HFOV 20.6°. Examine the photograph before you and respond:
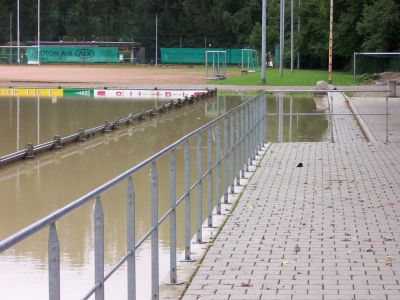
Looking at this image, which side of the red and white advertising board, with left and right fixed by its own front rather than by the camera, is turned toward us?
front

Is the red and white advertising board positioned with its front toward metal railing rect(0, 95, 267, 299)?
yes
